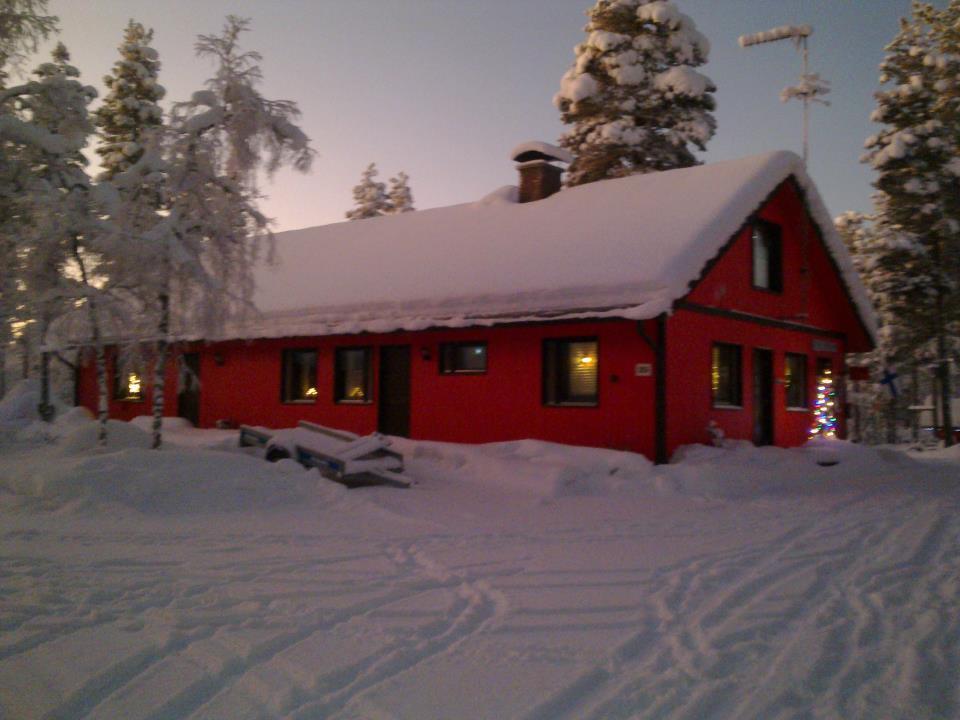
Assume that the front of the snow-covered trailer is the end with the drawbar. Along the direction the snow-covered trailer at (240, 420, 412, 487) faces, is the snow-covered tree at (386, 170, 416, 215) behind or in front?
behind

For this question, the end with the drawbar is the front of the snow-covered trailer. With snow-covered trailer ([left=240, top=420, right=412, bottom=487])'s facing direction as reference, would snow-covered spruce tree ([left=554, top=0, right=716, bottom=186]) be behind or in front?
behind

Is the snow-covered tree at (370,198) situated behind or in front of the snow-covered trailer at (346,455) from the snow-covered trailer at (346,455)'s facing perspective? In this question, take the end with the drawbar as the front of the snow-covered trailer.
behind
